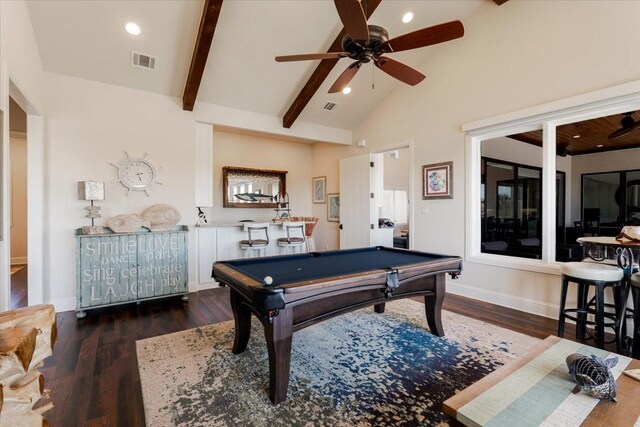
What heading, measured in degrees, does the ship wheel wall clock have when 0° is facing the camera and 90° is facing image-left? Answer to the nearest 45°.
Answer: approximately 0°

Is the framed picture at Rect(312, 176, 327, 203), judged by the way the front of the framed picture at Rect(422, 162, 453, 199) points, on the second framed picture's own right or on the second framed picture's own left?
on the second framed picture's own right

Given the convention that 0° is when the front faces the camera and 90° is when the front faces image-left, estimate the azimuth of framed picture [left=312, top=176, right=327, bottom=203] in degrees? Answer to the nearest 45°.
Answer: approximately 45°

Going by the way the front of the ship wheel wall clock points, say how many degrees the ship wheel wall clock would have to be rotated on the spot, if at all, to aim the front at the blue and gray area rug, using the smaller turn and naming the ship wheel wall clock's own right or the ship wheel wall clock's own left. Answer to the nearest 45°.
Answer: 0° — it already faces it

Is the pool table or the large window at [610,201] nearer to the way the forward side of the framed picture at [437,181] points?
the pool table

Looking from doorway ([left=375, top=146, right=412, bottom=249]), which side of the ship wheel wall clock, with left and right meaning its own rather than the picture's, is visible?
left

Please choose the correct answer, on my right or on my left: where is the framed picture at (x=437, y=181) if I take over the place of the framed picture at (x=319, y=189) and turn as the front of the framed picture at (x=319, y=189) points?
on my left
